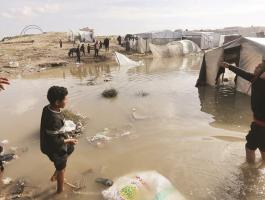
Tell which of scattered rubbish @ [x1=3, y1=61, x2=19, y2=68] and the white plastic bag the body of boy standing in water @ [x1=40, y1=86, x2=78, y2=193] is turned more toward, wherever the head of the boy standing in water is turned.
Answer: the white plastic bag

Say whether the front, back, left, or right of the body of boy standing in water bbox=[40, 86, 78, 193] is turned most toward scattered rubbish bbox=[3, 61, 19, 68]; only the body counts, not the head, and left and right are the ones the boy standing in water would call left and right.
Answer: left

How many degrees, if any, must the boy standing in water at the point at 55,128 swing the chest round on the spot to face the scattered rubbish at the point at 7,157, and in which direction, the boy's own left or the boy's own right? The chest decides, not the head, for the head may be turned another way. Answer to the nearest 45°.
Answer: approximately 135° to the boy's own left

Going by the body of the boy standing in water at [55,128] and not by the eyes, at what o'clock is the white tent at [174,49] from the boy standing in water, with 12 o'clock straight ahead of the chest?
The white tent is roughly at 10 o'clock from the boy standing in water.

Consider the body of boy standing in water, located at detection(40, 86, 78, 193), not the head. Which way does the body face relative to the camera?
to the viewer's right

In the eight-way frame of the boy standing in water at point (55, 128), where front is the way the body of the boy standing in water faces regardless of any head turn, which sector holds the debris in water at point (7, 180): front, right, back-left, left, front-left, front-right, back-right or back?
back-left

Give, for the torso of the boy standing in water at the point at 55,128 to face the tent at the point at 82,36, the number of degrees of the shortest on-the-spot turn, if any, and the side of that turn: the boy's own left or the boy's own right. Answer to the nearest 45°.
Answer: approximately 90° to the boy's own left

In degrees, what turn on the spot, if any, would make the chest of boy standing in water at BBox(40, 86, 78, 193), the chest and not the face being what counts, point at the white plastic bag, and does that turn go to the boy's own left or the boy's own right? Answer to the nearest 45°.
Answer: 0° — they already face it

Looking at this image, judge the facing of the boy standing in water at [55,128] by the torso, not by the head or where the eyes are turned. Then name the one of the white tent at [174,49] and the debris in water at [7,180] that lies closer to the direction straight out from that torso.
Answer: the white tent

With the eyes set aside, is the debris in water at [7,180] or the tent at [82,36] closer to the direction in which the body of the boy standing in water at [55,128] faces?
the tent
